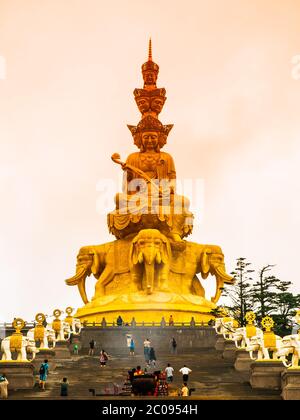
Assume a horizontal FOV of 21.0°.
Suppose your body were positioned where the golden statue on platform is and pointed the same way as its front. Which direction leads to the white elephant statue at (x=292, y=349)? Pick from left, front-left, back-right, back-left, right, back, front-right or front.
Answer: front

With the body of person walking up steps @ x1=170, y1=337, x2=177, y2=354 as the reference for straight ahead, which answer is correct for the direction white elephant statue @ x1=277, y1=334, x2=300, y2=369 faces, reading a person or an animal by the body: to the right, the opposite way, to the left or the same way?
to the left

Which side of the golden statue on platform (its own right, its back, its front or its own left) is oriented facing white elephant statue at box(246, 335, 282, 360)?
front

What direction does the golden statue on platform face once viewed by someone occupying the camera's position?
facing the viewer

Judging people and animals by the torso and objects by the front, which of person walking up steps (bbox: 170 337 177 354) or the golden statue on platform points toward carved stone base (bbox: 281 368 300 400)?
the golden statue on platform

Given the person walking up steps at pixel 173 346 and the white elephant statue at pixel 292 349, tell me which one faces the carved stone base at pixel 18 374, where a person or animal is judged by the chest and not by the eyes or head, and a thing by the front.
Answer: the white elephant statue

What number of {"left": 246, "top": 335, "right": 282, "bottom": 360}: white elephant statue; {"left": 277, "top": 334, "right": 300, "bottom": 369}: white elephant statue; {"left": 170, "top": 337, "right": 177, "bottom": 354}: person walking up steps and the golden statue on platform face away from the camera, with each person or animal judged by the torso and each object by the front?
1

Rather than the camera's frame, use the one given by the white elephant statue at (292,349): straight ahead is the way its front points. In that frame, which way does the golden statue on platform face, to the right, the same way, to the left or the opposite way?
to the left

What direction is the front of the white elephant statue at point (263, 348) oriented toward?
to the viewer's left

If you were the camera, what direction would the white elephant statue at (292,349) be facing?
facing to the left of the viewer

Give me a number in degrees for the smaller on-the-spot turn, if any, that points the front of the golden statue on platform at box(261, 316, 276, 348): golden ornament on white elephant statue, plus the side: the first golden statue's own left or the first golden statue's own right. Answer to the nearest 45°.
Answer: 0° — it already faces it

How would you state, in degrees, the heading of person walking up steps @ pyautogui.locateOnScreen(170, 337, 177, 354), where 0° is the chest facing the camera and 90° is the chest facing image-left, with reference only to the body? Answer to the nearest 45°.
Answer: approximately 180°
